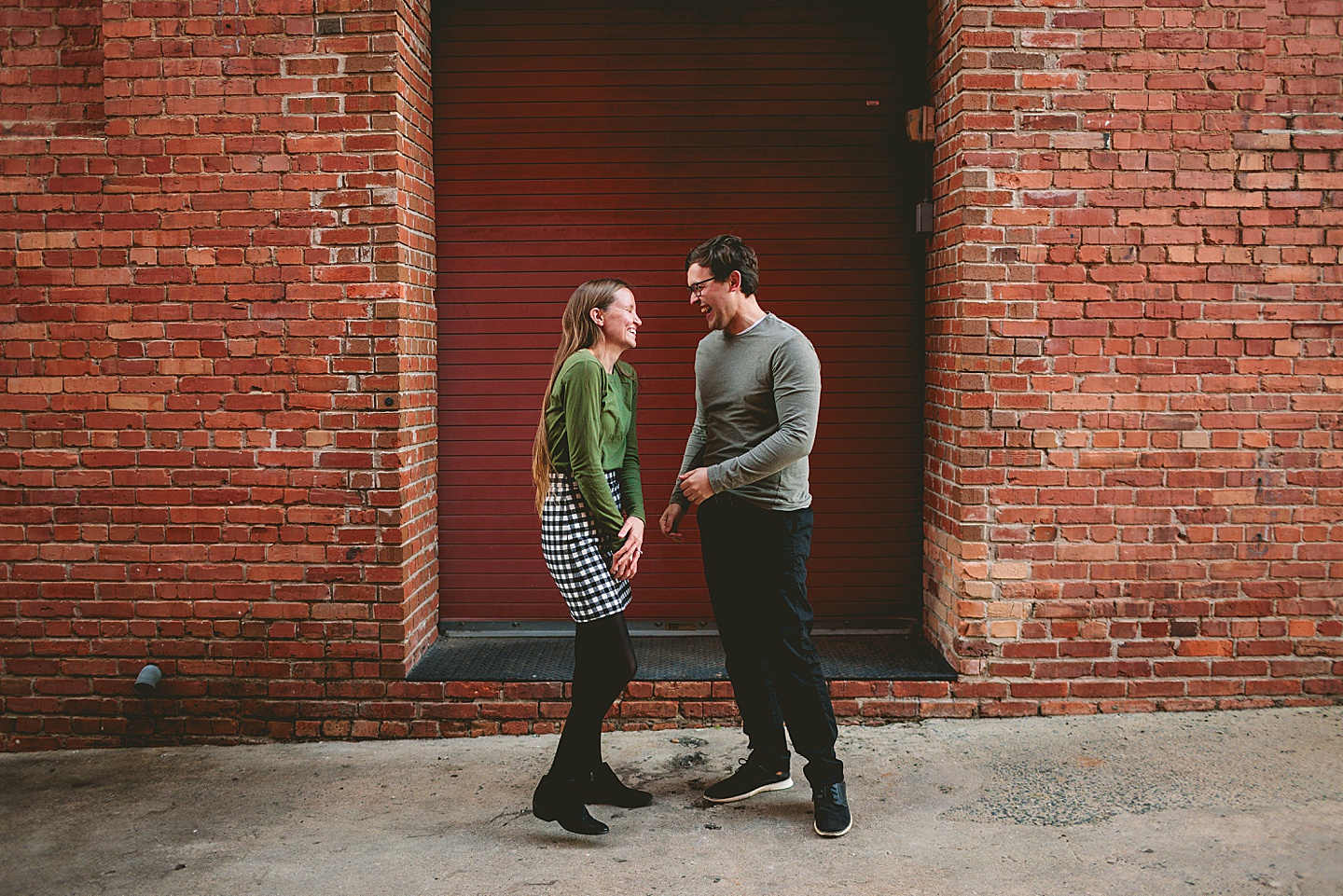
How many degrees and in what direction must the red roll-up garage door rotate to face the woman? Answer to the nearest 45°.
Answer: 0° — it already faces them

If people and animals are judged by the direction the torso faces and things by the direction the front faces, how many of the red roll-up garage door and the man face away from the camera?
0

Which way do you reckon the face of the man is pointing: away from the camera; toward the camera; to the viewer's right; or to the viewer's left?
to the viewer's left

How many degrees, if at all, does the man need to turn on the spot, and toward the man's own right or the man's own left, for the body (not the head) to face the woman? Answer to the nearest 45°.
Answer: approximately 45° to the man's own right

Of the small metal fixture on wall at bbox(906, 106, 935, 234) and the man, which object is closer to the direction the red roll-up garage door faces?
the man

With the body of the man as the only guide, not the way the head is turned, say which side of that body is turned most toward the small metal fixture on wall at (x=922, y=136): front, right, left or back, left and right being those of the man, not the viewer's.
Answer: back

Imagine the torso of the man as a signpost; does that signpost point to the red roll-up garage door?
no

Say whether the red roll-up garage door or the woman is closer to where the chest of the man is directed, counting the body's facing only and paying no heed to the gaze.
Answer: the woman

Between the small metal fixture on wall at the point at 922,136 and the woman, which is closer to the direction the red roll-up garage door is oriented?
the woman

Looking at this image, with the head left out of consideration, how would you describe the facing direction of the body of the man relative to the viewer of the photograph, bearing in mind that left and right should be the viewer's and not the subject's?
facing the viewer and to the left of the viewer

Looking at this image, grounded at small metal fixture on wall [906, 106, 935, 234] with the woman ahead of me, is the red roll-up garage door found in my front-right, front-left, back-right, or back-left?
front-right

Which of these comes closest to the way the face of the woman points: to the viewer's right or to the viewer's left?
to the viewer's right

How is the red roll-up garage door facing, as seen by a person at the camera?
facing the viewer
